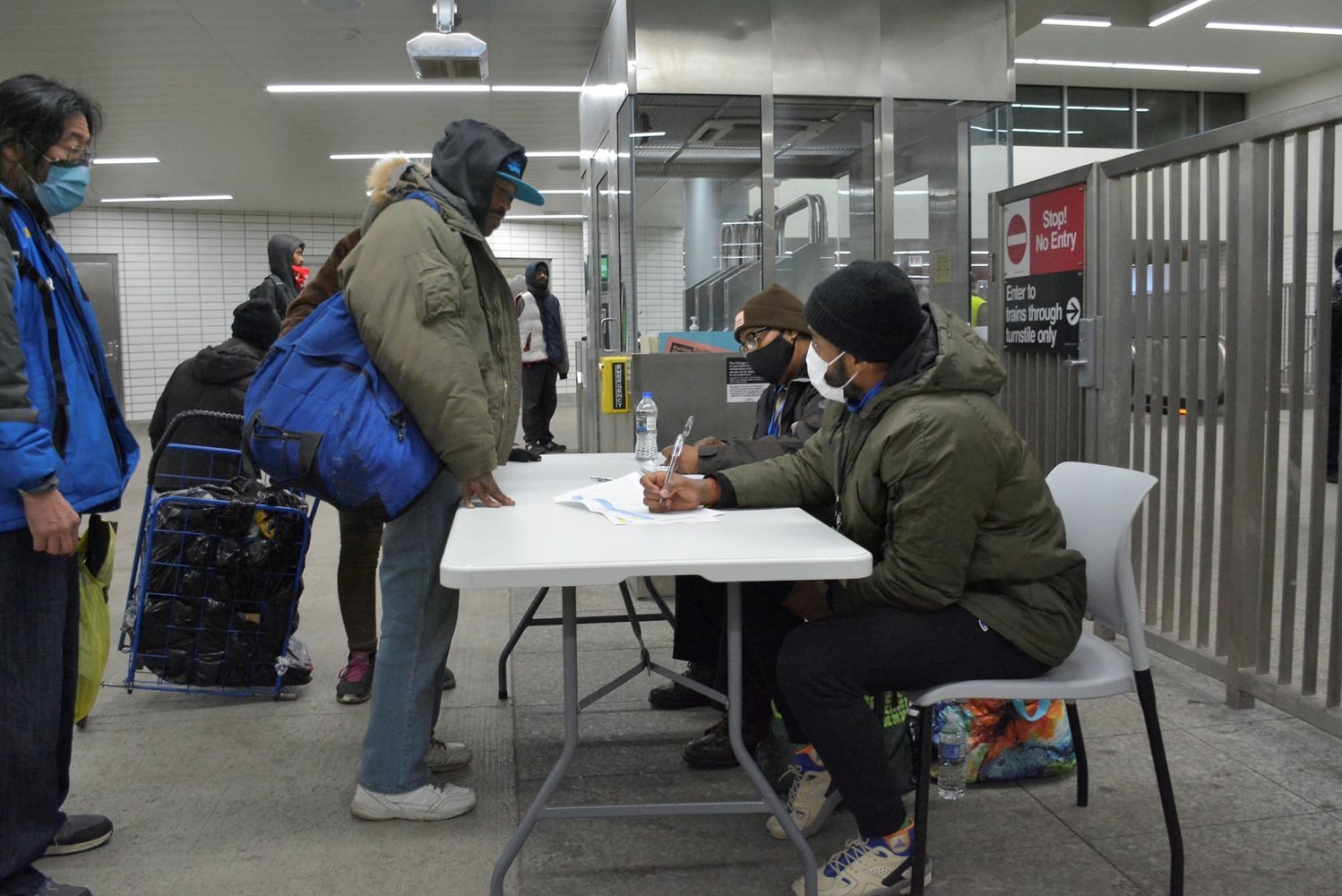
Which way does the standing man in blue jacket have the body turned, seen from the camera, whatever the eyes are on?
to the viewer's right

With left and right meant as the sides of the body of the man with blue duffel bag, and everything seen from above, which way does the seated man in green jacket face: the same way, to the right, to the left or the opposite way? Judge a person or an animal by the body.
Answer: the opposite way

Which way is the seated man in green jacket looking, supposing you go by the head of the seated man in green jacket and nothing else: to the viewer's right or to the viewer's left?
to the viewer's left

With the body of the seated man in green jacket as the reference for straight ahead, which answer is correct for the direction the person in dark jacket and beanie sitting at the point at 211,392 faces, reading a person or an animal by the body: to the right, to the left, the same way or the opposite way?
to the right

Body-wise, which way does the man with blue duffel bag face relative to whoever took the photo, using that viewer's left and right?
facing to the right of the viewer

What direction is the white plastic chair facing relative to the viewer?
to the viewer's left

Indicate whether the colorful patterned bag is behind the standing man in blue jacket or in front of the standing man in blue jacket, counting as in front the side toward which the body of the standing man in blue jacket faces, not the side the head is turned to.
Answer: in front

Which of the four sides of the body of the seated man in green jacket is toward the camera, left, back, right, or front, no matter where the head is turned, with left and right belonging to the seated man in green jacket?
left

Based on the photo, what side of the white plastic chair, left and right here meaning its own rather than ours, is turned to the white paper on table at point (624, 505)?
front

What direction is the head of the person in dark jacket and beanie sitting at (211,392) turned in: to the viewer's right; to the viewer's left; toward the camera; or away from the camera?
away from the camera

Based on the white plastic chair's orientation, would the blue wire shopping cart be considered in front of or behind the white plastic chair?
in front

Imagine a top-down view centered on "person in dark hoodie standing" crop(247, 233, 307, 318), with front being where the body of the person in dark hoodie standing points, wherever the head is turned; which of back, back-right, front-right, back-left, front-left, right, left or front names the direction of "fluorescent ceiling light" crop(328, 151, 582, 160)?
left

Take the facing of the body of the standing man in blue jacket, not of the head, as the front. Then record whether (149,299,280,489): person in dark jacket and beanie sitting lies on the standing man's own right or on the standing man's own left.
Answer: on the standing man's own left
